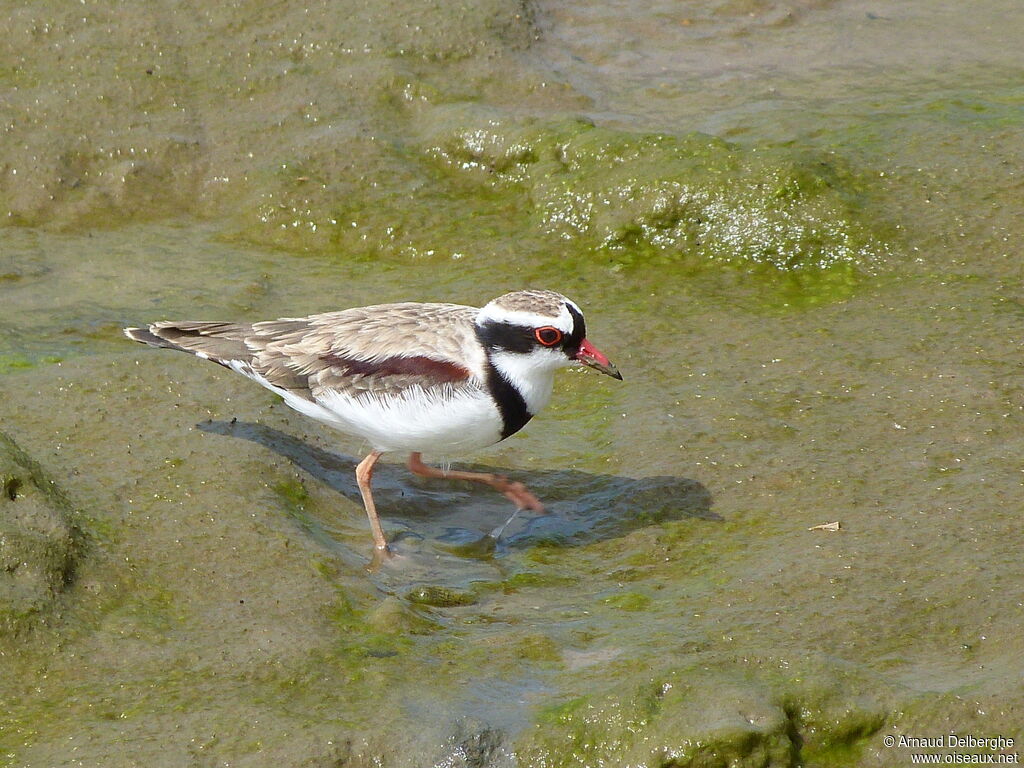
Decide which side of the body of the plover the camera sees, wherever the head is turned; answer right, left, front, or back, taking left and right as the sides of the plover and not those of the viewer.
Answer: right
